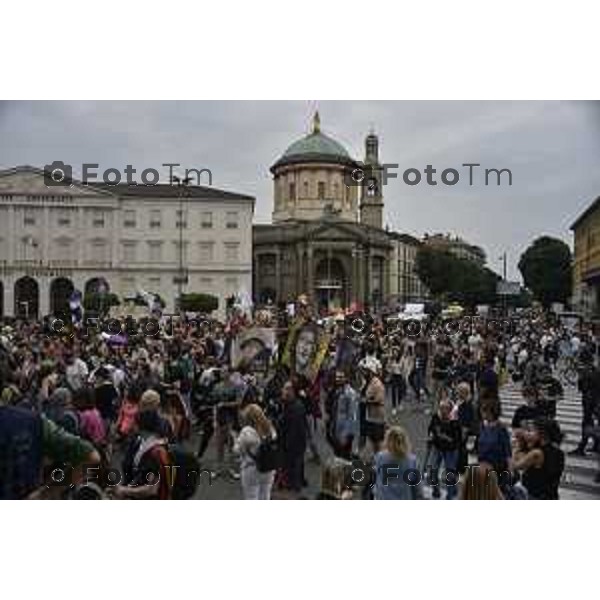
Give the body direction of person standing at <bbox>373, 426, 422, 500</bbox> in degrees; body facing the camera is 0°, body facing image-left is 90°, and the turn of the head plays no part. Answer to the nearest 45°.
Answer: approximately 180°

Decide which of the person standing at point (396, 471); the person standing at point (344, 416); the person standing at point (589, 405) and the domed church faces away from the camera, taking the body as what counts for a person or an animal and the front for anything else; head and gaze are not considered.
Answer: the person standing at point (396, 471)

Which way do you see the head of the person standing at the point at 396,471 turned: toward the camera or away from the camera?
away from the camera

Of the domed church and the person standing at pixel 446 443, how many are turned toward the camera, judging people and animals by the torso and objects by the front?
2

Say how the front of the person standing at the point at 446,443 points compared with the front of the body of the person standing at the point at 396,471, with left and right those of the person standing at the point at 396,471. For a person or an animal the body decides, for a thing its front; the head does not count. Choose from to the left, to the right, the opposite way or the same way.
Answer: the opposite way

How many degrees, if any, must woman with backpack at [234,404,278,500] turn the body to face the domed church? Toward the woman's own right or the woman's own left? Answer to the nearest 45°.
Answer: approximately 45° to the woman's own right

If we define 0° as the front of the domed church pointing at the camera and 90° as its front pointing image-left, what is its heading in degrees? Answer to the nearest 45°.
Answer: approximately 0°
